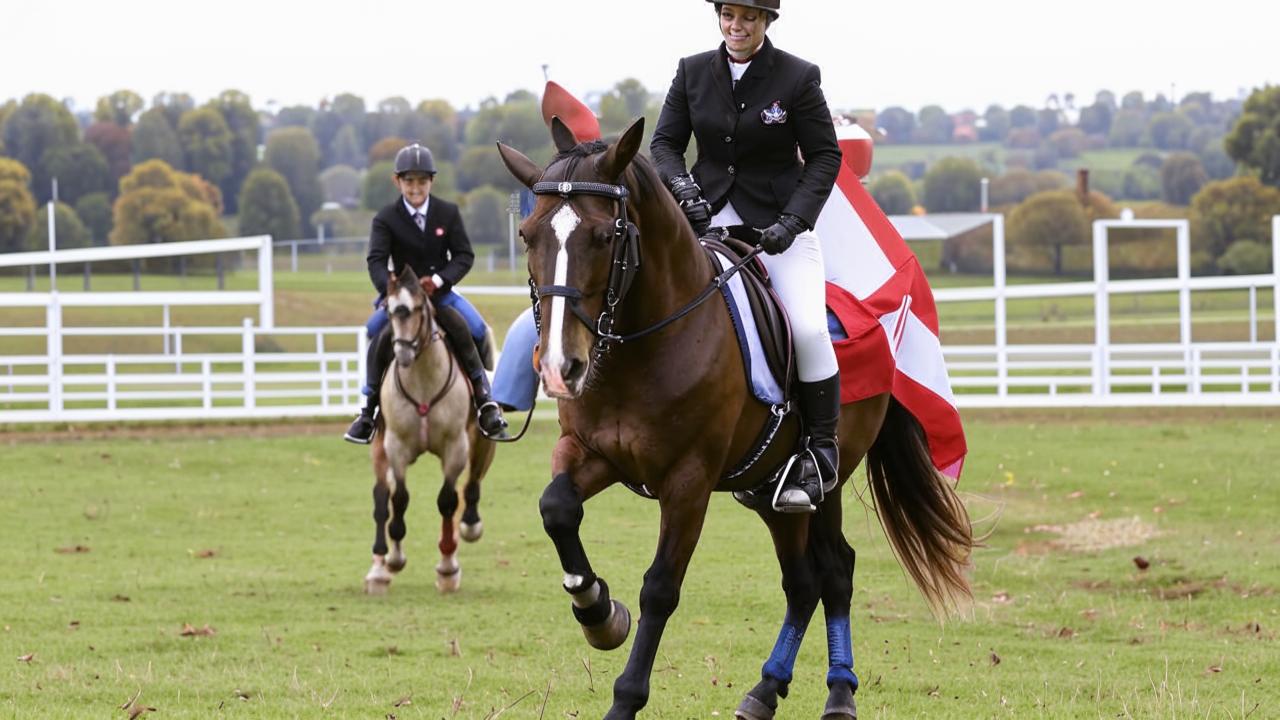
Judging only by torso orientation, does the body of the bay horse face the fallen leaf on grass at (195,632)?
no

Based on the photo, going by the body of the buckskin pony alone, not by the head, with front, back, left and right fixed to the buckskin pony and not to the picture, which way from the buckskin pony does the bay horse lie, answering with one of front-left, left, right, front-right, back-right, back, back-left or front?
front

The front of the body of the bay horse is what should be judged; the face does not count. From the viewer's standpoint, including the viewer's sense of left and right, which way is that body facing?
facing the viewer and to the left of the viewer

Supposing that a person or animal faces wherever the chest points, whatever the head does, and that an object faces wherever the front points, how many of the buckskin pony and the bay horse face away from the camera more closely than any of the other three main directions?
0

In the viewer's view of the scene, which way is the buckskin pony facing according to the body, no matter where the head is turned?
toward the camera

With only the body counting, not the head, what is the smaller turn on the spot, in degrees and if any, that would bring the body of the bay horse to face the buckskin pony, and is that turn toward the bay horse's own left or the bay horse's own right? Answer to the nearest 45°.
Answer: approximately 135° to the bay horse's own right

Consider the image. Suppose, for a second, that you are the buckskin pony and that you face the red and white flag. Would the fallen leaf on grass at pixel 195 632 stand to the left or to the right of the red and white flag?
right
